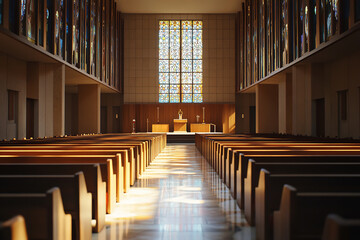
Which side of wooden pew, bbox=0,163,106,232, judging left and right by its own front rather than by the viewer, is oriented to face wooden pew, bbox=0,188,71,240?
back

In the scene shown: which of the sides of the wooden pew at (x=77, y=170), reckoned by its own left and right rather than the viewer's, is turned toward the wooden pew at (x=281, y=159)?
right

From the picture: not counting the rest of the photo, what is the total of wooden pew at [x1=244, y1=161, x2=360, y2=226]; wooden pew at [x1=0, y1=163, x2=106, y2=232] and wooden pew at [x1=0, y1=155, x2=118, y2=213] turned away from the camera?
3

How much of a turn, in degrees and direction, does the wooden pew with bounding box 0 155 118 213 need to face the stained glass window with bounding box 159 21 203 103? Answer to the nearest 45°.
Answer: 0° — it already faces it

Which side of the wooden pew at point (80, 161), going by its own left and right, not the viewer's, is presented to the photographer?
back

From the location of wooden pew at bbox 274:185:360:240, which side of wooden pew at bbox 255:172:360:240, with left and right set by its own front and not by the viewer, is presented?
back

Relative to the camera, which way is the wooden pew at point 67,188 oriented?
away from the camera

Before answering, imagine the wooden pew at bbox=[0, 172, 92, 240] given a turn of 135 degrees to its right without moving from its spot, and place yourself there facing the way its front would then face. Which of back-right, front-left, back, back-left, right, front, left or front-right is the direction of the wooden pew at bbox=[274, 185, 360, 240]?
front

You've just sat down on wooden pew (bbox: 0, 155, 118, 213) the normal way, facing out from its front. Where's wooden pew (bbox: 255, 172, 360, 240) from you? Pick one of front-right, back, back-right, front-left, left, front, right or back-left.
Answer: back-right

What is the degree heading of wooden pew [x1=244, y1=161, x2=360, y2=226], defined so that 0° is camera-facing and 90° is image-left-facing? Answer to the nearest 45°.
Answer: approximately 180°

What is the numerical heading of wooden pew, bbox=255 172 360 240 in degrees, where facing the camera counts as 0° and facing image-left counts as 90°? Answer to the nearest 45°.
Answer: approximately 180°

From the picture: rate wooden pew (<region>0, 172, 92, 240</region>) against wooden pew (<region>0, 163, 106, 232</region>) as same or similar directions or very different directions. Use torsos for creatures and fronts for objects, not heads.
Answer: same or similar directions

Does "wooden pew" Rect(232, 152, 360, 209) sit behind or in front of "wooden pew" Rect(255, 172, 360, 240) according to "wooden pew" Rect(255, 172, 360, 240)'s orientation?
in front

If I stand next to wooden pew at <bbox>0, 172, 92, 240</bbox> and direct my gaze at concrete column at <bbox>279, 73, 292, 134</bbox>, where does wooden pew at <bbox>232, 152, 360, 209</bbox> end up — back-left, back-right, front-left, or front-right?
front-right

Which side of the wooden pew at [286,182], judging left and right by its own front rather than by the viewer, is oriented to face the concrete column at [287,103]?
front

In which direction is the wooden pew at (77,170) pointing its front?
away from the camera

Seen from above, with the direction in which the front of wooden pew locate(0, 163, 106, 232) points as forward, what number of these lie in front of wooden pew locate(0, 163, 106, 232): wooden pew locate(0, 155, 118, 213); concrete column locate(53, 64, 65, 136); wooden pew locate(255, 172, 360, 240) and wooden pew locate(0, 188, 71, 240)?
2

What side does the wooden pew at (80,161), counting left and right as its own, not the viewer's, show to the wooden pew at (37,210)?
back
